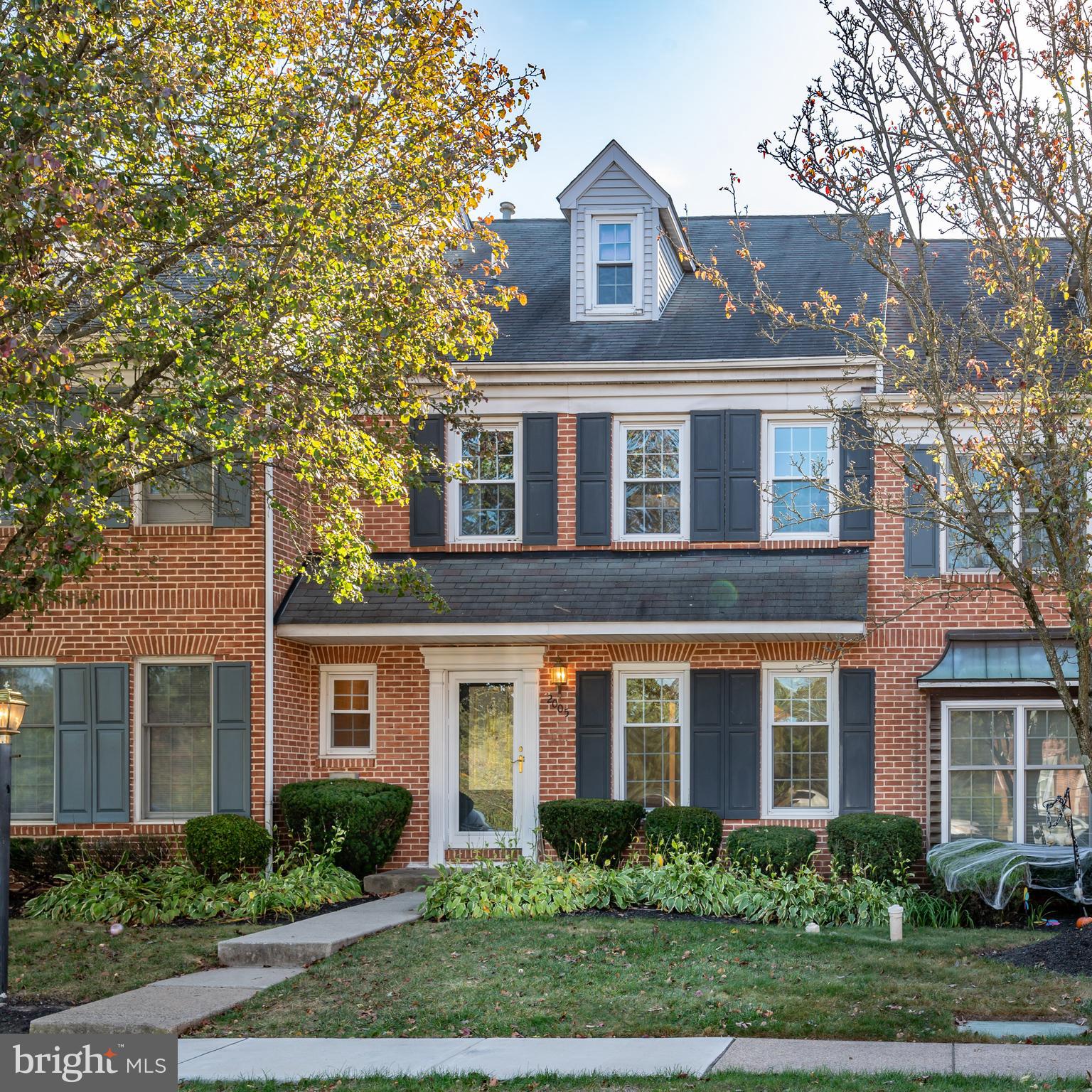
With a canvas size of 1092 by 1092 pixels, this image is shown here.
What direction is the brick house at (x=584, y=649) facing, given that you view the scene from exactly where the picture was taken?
facing the viewer

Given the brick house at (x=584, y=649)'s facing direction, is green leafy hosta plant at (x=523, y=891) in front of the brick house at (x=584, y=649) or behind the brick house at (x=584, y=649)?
in front

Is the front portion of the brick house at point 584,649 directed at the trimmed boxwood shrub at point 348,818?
no
